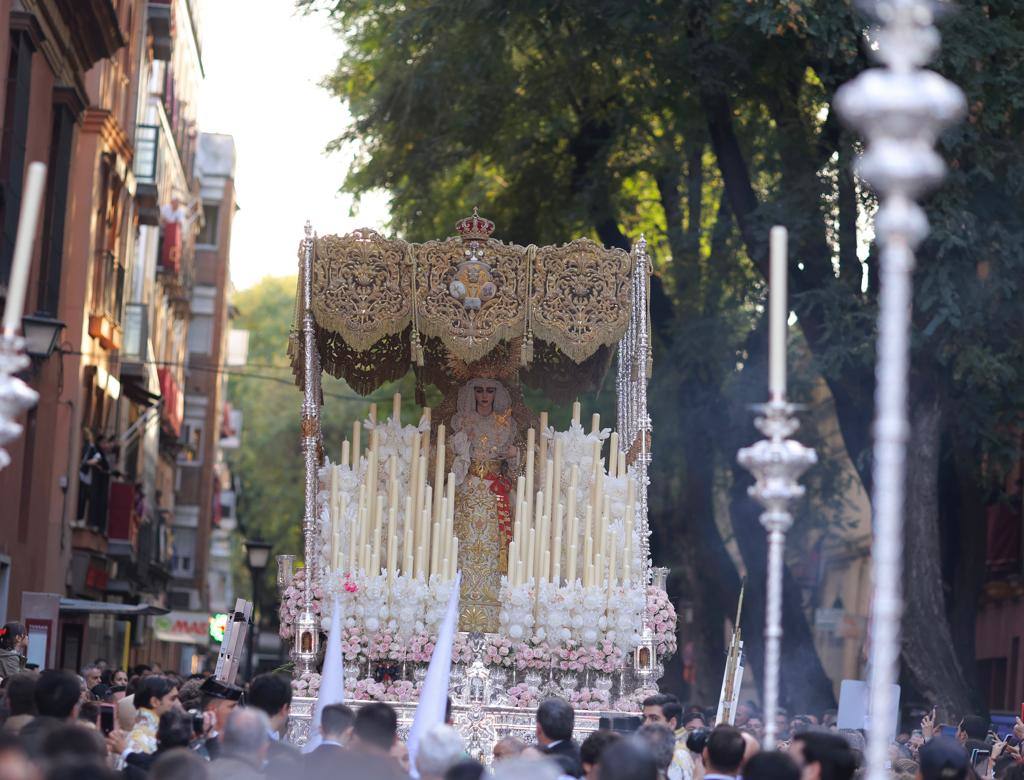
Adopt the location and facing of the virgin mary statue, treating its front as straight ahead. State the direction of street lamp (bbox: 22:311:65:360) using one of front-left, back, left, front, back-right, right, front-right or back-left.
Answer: right

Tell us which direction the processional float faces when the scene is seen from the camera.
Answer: facing the viewer

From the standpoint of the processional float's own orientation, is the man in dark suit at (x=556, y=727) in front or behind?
in front

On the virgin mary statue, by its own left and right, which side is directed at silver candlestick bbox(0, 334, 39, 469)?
front

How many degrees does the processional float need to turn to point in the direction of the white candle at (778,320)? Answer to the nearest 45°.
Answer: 0° — it already faces it

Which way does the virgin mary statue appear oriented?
toward the camera

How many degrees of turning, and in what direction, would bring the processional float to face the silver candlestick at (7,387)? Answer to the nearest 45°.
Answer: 0° — it already faces it

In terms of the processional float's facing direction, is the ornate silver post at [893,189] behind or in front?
in front

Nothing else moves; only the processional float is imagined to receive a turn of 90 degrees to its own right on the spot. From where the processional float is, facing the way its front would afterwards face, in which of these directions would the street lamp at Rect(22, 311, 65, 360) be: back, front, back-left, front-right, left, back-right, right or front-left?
front

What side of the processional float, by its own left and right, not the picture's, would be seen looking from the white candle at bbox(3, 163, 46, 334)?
front

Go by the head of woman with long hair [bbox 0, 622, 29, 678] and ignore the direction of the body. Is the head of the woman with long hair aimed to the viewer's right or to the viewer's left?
to the viewer's right

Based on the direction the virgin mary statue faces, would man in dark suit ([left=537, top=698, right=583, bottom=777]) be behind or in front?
in front

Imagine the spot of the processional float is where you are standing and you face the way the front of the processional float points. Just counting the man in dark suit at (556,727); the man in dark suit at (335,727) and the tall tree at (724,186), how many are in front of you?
2
